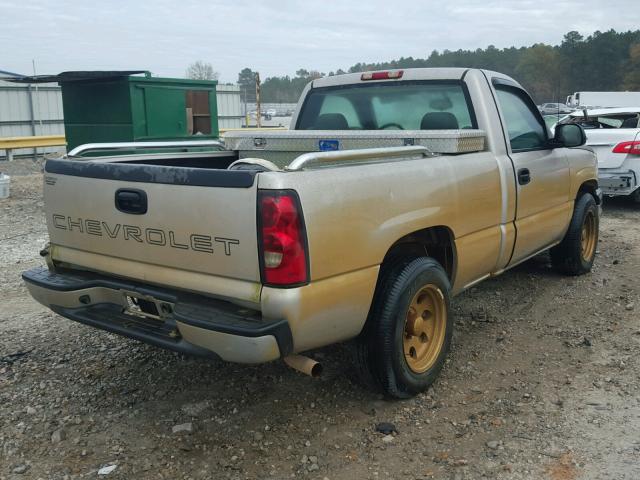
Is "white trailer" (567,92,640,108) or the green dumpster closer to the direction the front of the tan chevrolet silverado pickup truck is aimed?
the white trailer

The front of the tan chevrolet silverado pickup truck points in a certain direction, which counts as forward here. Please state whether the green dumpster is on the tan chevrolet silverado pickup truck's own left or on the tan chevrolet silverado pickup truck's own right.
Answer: on the tan chevrolet silverado pickup truck's own left

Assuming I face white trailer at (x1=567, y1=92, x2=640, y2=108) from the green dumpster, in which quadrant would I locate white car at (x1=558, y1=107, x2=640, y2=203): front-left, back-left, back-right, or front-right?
front-right

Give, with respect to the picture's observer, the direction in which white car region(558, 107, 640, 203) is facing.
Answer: facing away from the viewer and to the right of the viewer

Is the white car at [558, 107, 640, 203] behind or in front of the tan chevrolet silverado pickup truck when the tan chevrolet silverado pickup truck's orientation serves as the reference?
in front

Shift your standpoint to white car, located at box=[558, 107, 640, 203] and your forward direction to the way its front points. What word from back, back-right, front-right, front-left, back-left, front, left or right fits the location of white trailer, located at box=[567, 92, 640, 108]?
front-left

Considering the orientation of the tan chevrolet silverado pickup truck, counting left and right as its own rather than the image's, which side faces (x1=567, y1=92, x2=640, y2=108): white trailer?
front

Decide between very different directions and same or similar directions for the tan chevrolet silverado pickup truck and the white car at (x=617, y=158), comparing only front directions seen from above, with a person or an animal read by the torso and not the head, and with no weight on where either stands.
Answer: same or similar directions

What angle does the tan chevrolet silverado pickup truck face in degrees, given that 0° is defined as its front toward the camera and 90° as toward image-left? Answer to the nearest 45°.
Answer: approximately 225°
